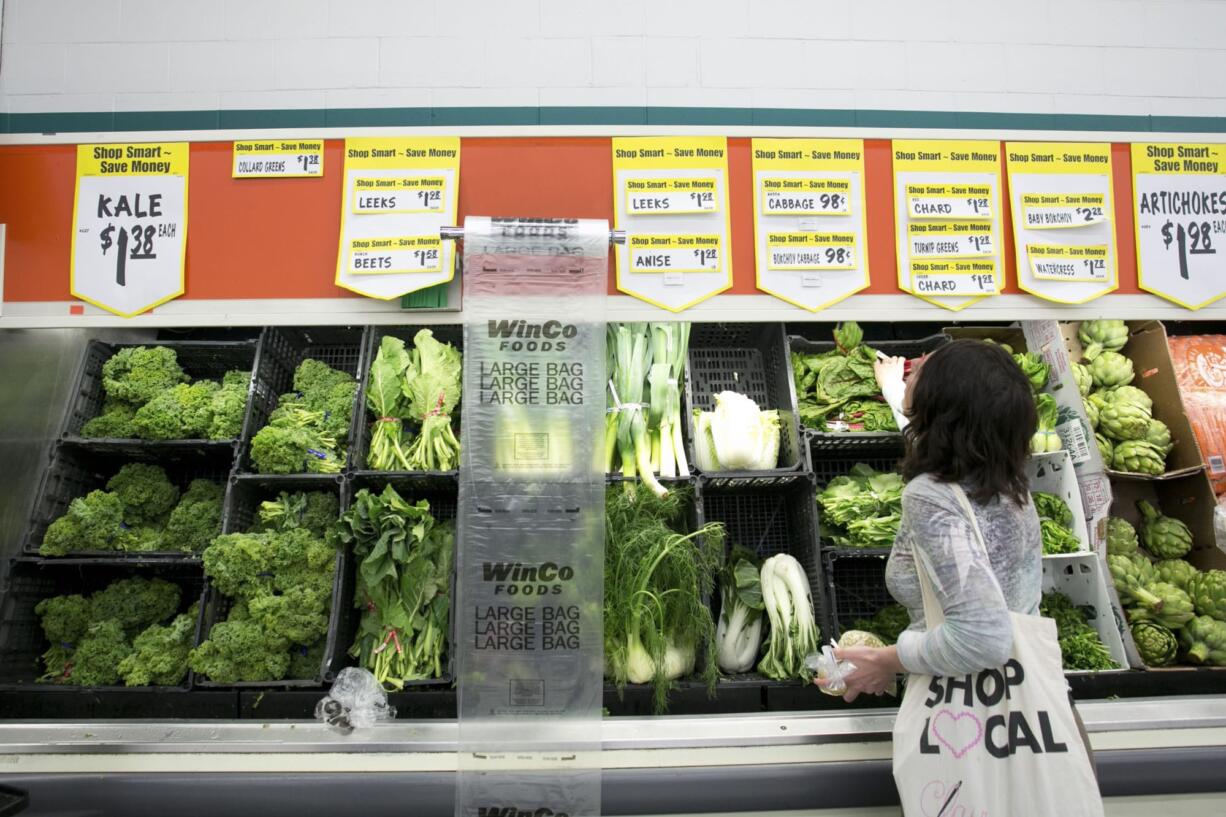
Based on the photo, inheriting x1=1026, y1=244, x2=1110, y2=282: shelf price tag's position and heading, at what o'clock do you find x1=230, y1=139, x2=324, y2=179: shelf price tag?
x1=230, y1=139, x2=324, y2=179: shelf price tag is roughly at 2 o'clock from x1=1026, y1=244, x2=1110, y2=282: shelf price tag.

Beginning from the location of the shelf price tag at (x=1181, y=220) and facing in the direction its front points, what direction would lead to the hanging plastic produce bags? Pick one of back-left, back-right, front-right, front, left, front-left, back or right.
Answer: front-right

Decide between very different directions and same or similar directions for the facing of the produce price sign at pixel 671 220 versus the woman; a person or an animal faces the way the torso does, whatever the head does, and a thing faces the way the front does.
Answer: very different directions

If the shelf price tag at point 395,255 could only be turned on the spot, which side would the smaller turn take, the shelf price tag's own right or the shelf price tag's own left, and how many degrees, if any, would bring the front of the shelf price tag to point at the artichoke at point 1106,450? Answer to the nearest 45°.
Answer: approximately 90° to the shelf price tag's own left

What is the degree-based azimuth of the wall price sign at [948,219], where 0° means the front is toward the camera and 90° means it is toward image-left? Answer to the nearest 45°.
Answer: approximately 0°

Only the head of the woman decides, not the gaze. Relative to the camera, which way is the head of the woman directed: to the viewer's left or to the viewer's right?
to the viewer's left

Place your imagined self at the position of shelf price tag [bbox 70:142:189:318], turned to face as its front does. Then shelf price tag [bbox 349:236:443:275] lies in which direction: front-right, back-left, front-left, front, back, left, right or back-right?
front-left

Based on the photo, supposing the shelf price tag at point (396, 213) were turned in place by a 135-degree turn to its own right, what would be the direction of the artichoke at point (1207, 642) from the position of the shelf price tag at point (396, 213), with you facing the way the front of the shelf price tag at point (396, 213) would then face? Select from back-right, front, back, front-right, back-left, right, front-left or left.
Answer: back-right

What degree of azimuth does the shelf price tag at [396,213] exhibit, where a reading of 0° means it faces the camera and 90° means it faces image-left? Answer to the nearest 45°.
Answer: approximately 0°
